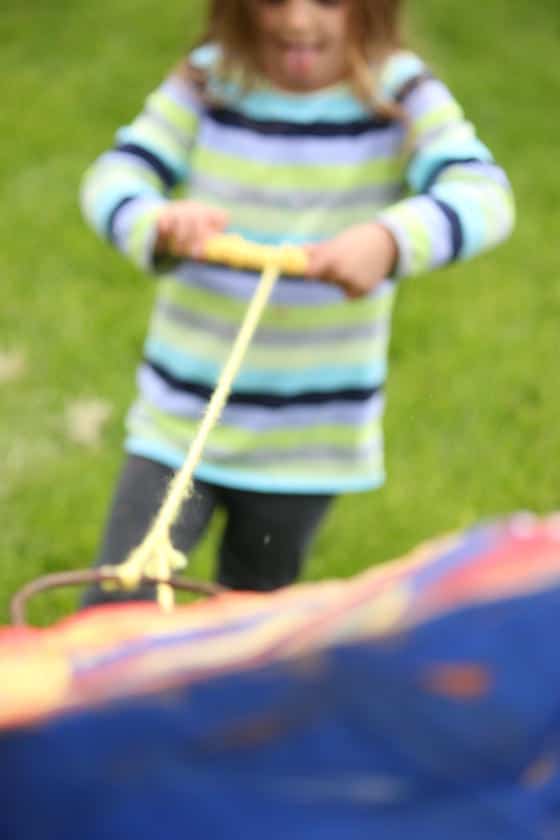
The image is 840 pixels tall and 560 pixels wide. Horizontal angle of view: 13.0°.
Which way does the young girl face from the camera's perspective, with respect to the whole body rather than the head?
toward the camera

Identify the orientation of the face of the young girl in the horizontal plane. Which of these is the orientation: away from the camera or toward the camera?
toward the camera
